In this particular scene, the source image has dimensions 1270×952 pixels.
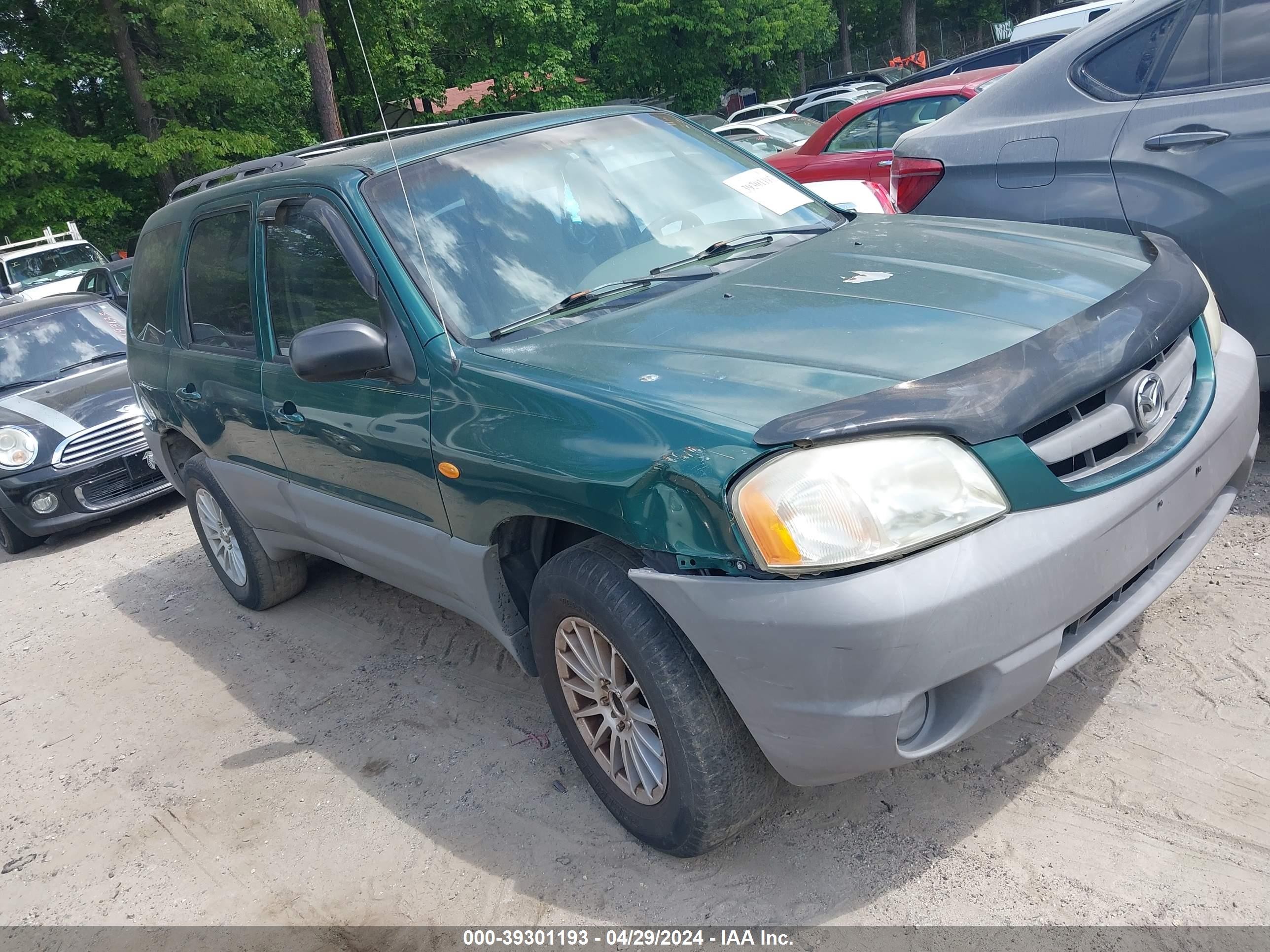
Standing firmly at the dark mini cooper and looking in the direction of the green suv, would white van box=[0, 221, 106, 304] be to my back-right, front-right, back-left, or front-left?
back-left

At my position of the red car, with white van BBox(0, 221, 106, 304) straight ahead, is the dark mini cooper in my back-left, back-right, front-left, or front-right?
front-left

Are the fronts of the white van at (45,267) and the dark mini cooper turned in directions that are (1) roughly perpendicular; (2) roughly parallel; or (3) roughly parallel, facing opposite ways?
roughly parallel

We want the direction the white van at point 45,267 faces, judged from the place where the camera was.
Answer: facing the viewer and to the right of the viewer

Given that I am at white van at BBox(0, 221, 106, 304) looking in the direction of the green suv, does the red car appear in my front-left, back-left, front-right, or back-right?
front-left

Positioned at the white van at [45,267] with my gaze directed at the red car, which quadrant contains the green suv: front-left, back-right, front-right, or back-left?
front-right

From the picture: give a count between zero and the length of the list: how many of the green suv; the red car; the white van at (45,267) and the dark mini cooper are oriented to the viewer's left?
0

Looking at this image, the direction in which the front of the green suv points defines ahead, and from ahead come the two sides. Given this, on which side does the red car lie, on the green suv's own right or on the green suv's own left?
on the green suv's own left

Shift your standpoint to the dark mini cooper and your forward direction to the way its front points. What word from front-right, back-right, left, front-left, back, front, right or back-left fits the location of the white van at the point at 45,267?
back-left

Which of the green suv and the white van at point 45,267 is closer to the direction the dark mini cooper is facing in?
the green suv

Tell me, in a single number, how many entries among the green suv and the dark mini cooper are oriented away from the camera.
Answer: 0

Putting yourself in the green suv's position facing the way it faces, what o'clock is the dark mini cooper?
The dark mini cooper is roughly at 6 o'clock from the green suv.

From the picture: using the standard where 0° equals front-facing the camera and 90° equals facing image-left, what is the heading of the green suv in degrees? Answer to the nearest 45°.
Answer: approximately 315°

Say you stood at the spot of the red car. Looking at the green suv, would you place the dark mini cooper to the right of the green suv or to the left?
right
